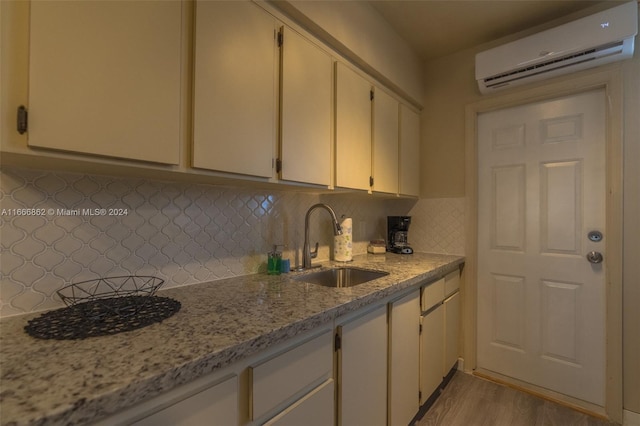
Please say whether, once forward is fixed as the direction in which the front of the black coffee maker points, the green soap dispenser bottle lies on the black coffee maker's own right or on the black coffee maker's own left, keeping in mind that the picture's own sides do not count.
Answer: on the black coffee maker's own right

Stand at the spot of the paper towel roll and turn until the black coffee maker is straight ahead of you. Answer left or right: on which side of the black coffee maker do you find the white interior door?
right

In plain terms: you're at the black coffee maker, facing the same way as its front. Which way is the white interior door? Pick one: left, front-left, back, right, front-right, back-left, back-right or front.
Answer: front-left

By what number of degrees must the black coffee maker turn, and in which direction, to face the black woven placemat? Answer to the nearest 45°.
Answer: approximately 90° to its right

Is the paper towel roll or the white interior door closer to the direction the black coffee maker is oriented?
the white interior door

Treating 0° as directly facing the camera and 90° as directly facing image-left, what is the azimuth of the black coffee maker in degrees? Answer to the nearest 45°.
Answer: approximately 315°

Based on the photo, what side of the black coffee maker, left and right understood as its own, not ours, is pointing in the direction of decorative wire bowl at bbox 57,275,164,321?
right

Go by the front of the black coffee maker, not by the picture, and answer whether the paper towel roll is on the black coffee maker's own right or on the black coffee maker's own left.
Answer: on the black coffee maker's own right
